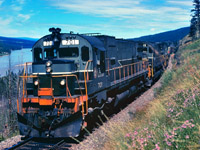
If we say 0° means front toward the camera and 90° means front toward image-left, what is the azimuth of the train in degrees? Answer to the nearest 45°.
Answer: approximately 45°
